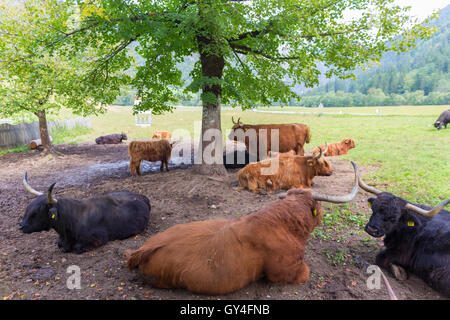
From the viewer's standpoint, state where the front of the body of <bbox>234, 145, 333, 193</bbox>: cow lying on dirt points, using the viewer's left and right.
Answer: facing to the right of the viewer

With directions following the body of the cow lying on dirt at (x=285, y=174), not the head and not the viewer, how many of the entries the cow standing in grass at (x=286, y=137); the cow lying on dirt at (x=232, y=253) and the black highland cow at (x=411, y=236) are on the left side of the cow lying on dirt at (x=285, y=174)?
1

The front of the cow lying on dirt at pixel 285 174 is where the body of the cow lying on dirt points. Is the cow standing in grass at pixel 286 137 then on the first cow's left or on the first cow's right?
on the first cow's left

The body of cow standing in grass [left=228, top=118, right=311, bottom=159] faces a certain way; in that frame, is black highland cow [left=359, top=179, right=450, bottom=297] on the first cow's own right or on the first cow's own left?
on the first cow's own left

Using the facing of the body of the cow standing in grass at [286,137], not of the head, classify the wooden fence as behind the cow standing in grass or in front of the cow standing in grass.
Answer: in front

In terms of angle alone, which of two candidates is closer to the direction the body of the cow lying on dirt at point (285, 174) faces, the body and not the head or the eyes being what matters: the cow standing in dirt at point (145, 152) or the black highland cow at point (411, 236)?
the black highland cow

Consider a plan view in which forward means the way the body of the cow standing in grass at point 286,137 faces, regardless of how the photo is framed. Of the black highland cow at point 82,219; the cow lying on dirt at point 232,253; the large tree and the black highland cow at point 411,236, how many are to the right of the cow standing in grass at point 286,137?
0

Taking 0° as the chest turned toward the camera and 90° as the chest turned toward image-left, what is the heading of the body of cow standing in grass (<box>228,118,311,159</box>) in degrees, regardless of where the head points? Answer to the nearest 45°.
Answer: approximately 90°

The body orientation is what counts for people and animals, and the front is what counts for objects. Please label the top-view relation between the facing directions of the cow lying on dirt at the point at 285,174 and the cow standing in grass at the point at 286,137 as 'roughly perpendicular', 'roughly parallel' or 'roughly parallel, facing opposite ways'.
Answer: roughly parallel, facing opposite ways

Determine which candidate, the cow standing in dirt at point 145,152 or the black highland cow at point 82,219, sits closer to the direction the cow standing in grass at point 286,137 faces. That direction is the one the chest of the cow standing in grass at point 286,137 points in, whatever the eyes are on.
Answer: the cow standing in dirt

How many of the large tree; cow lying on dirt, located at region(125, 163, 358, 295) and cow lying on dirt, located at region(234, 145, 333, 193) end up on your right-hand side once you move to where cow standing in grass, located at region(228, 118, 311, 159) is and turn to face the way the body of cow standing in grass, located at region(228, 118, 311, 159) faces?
0

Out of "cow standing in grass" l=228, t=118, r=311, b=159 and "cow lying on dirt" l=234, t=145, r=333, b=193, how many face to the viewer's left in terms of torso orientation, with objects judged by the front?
1

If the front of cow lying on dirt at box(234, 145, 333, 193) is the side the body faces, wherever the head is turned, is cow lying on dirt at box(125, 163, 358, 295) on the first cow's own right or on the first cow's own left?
on the first cow's own right

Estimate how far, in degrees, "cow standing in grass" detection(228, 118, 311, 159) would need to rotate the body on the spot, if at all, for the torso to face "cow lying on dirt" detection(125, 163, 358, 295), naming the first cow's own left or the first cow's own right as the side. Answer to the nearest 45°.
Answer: approximately 90° to the first cow's own left

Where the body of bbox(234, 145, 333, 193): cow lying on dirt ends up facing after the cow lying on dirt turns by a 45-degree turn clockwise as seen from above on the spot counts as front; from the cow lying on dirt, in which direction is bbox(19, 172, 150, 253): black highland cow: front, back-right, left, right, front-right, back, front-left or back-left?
right
